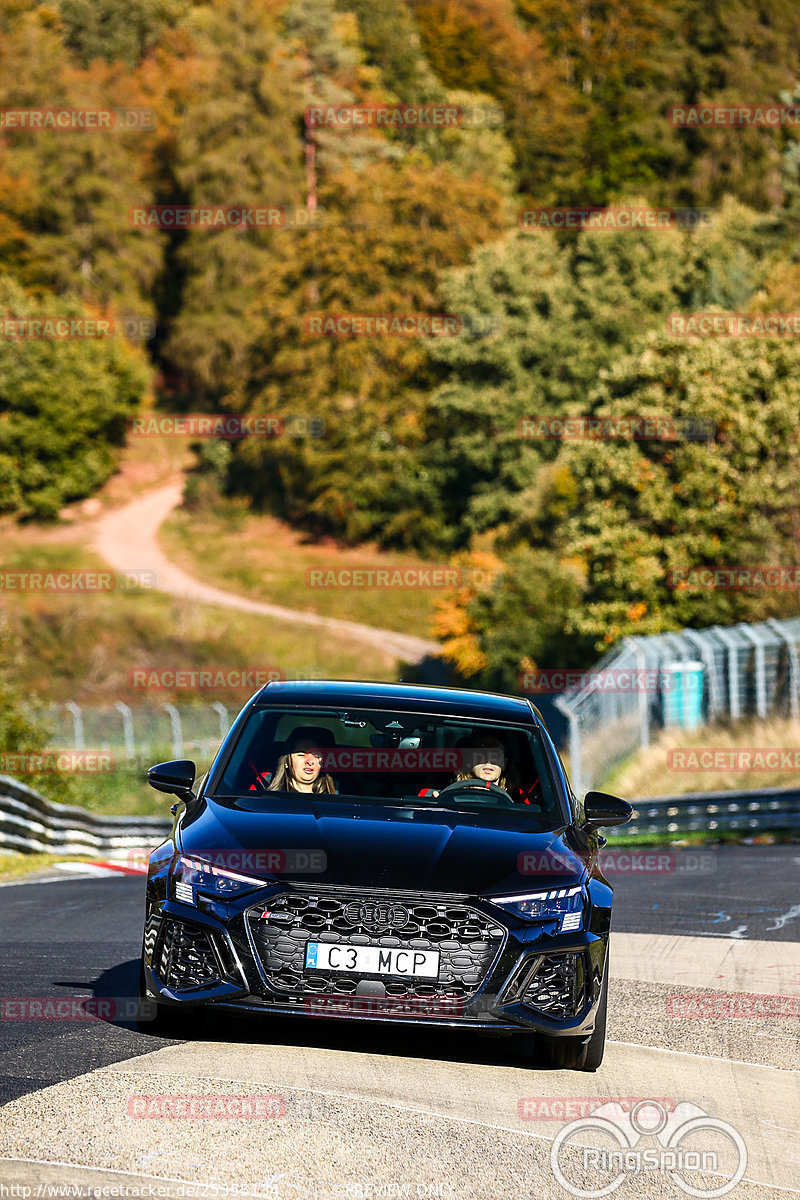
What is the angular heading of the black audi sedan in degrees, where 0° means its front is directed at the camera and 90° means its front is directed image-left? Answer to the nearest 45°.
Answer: approximately 0°

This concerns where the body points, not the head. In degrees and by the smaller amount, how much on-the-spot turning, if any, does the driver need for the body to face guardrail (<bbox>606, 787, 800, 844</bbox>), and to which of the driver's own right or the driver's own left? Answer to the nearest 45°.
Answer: approximately 180°

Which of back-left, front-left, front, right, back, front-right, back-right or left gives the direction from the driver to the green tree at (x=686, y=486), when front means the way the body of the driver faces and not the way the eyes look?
back

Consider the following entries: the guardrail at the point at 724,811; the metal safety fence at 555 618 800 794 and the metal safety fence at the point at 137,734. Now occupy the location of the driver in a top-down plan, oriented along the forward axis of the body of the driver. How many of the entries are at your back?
3

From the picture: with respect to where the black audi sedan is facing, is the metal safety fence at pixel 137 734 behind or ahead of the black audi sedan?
behind

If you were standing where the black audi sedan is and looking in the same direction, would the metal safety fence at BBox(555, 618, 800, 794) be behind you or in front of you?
behind

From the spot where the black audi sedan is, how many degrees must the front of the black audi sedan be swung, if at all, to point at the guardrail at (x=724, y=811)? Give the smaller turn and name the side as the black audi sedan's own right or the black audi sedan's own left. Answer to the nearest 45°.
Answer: approximately 180°

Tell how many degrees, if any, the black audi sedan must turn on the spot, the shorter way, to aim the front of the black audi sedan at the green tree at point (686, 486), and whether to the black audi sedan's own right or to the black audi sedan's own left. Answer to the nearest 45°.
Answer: approximately 180°

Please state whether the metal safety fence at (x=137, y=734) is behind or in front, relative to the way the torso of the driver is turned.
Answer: behind
